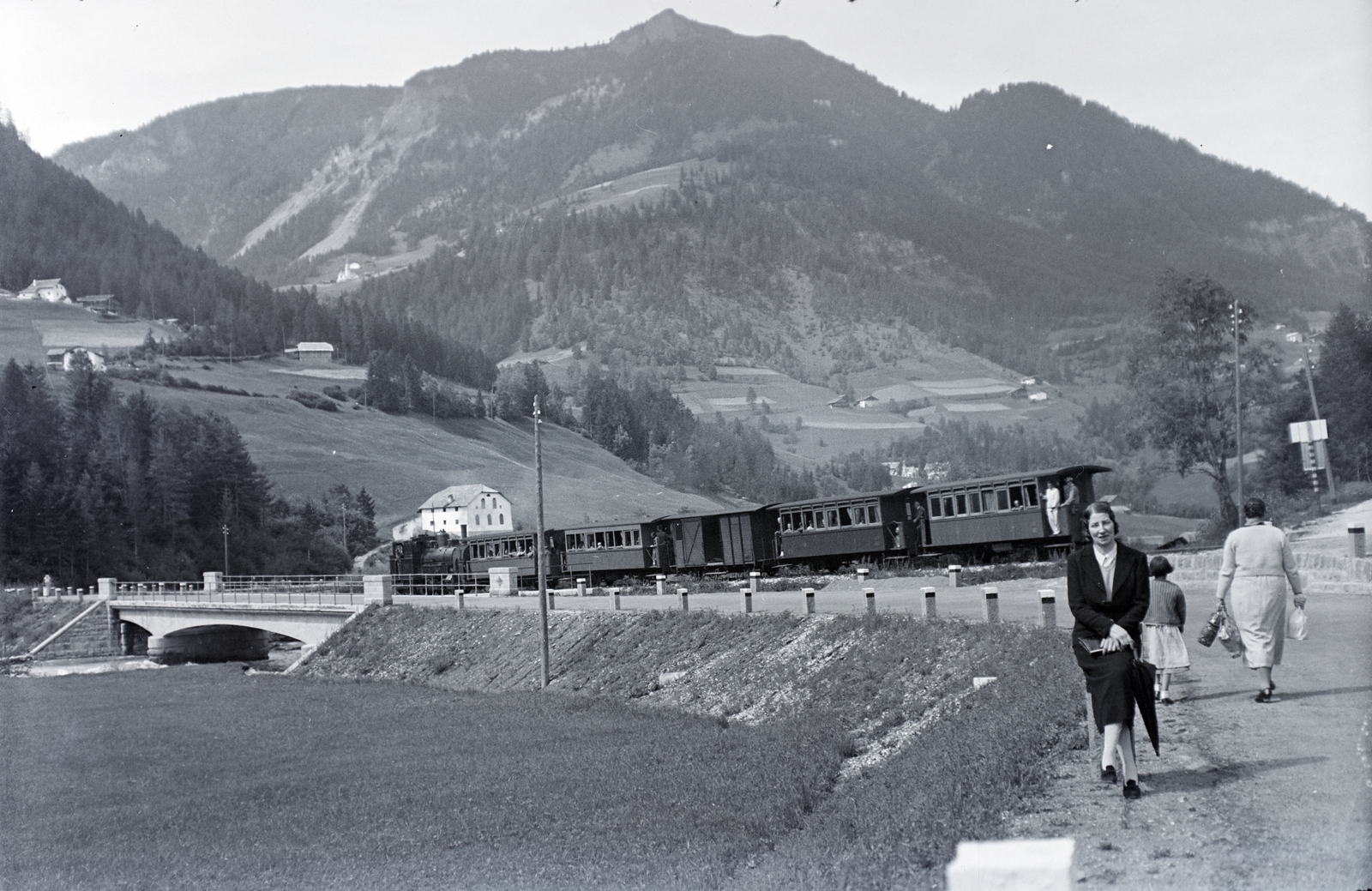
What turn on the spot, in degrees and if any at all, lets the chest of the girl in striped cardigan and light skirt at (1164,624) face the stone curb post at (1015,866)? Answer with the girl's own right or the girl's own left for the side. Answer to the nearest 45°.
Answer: approximately 180°

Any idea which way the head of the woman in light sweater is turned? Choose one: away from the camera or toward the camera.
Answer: away from the camera

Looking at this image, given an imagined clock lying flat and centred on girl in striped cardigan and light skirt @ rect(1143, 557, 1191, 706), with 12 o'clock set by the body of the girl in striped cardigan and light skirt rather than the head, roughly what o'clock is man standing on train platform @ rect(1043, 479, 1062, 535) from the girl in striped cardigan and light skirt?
The man standing on train platform is roughly at 12 o'clock from the girl in striped cardigan and light skirt.

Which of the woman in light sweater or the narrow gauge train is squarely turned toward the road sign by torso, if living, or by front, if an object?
the woman in light sweater

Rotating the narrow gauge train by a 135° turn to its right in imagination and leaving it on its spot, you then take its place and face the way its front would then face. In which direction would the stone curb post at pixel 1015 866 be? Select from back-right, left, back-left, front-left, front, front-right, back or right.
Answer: right

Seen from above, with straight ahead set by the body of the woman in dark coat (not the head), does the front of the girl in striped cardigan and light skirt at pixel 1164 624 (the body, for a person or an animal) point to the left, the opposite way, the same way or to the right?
the opposite way

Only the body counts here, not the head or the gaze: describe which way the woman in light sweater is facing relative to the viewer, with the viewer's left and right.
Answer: facing away from the viewer

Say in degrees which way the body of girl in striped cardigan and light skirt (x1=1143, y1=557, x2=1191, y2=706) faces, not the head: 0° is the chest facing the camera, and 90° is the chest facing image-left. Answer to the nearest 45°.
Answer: approximately 180°

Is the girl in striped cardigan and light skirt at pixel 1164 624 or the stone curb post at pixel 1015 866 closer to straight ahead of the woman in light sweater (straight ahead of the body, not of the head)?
the girl in striped cardigan and light skirt

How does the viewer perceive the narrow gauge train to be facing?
facing away from the viewer and to the left of the viewer
